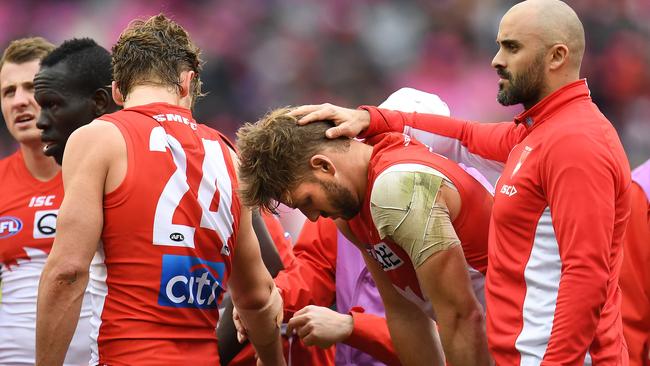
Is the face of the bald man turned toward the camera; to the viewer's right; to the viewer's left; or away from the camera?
to the viewer's left

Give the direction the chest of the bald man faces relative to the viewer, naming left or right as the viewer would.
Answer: facing to the left of the viewer
